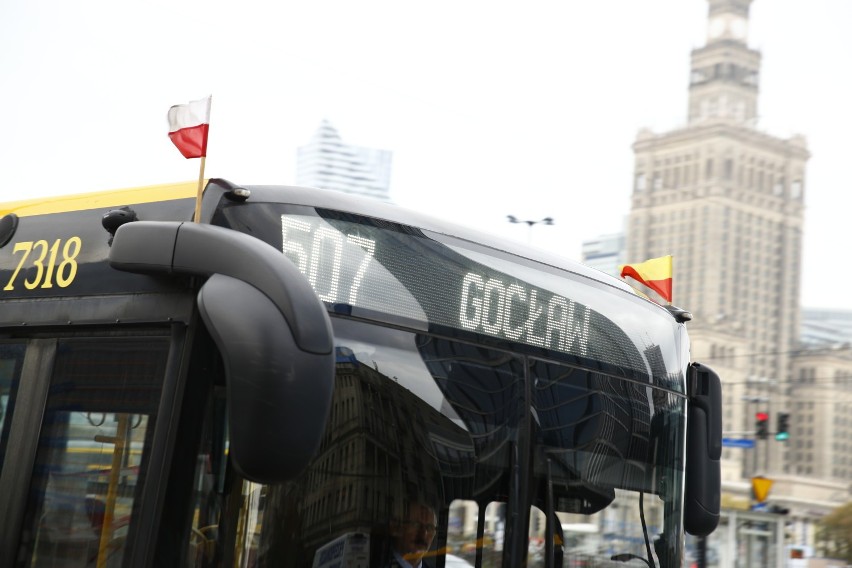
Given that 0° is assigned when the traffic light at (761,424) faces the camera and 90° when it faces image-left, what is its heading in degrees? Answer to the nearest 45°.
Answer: approximately 0°

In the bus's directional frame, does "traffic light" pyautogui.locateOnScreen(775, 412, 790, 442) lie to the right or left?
on its left

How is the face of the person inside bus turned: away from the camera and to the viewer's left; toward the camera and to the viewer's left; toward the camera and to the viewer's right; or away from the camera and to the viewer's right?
toward the camera and to the viewer's right

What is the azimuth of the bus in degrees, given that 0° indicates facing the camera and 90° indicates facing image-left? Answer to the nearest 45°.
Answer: approximately 315°

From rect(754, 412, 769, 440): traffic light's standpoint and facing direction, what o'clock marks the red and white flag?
The red and white flag is roughly at 12 o'clock from the traffic light.
